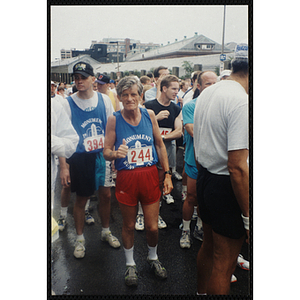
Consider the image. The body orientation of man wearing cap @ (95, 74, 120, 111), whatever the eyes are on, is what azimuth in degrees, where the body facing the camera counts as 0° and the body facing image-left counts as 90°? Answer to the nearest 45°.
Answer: approximately 45°

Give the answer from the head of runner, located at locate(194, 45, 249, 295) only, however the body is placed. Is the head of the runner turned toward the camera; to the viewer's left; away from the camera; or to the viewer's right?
away from the camera

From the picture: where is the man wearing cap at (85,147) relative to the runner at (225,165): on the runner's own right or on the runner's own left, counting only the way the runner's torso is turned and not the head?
on the runner's own left

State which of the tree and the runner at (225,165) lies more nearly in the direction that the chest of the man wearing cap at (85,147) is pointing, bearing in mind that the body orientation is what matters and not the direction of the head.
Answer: the runner

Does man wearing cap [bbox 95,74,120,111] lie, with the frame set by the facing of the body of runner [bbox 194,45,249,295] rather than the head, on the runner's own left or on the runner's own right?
on the runner's own left

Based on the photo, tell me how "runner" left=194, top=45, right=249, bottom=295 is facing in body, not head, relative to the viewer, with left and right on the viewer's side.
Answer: facing away from the viewer and to the right of the viewer

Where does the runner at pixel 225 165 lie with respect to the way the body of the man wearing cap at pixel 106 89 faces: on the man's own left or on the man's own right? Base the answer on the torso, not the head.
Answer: on the man's own left

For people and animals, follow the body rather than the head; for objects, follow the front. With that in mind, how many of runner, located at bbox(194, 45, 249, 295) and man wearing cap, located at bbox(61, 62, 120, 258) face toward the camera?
1

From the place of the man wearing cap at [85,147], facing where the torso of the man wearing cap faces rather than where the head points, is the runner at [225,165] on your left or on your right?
on your left
